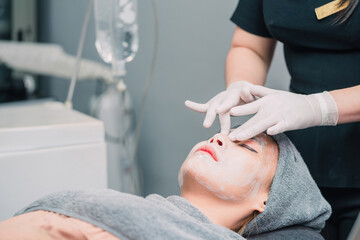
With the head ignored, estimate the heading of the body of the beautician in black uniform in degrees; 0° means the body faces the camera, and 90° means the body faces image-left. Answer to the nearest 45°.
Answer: approximately 45°
